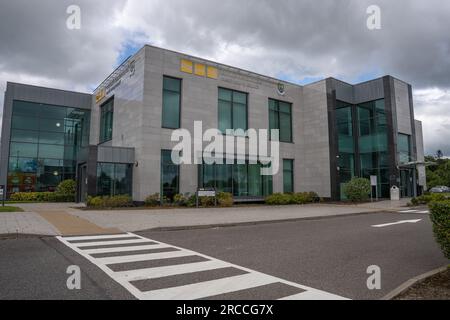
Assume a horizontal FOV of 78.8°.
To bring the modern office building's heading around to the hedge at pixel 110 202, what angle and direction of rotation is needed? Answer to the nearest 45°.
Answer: approximately 90° to its right

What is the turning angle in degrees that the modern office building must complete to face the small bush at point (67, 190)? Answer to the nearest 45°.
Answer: approximately 135° to its right

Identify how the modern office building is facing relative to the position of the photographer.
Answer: facing the viewer and to the right of the viewer

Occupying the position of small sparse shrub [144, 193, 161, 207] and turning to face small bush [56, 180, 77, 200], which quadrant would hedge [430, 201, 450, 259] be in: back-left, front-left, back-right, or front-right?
back-left
